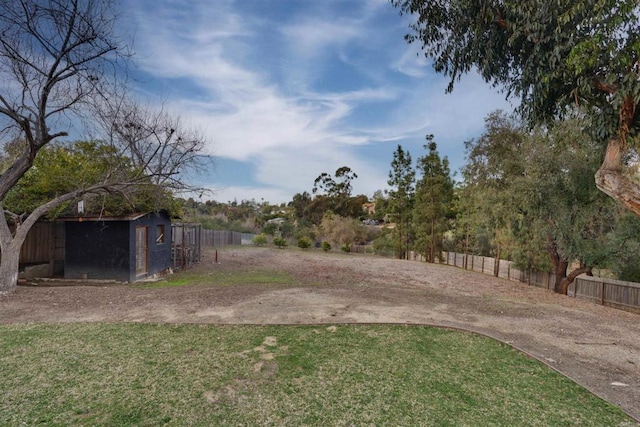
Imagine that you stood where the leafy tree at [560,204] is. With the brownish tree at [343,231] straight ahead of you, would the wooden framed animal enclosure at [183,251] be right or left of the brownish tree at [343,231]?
left

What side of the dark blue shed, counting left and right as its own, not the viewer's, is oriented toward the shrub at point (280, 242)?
left

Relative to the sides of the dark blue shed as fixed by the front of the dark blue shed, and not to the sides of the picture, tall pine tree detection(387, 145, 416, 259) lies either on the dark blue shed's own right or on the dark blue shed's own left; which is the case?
on the dark blue shed's own left

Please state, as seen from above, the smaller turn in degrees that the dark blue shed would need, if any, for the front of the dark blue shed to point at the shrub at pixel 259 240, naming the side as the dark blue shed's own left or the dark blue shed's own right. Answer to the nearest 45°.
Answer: approximately 90° to the dark blue shed's own left

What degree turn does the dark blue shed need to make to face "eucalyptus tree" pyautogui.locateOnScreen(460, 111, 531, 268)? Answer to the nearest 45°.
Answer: approximately 45° to its left

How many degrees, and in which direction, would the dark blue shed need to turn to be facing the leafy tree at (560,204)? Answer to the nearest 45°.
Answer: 0° — it already faces it

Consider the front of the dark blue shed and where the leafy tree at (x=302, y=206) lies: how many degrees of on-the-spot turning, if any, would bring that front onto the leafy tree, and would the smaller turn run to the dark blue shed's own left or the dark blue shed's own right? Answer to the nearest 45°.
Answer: approximately 90° to the dark blue shed's own left

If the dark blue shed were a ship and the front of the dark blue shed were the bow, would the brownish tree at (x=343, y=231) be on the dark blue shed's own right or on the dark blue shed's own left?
on the dark blue shed's own left

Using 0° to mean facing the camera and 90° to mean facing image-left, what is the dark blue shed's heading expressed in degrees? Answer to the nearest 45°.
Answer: approximately 315°

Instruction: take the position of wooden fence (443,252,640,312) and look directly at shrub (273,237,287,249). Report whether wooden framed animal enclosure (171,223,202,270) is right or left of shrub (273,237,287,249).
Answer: left

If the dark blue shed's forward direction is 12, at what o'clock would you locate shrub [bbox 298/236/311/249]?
The shrub is roughly at 9 o'clock from the dark blue shed.

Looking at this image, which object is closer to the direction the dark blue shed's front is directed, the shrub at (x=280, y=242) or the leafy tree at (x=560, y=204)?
the leafy tree

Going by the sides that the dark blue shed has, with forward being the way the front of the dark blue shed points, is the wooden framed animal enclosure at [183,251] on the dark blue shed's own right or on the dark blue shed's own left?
on the dark blue shed's own left

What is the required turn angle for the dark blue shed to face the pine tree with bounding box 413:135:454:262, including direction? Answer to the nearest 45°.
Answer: approximately 45° to its left

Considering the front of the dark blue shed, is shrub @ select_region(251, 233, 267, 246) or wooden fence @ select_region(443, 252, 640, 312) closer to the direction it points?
the wooden fence
